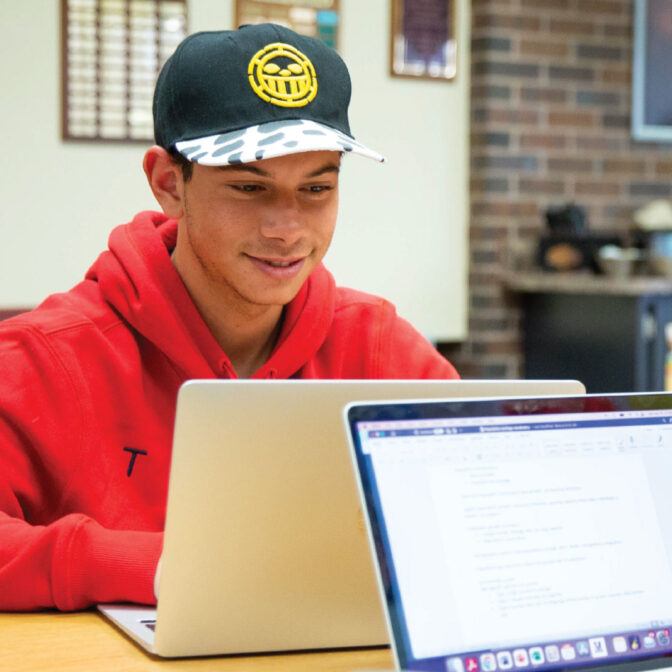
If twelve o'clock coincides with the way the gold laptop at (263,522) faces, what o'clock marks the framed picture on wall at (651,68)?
The framed picture on wall is roughly at 2 o'clock from the gold laptop.

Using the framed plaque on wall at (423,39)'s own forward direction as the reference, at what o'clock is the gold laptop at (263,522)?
The gold laptop is roughly at 12 o'clock from the framed plaque on wall.

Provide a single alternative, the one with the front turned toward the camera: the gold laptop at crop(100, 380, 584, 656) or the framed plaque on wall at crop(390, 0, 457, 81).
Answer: the framed plaque on wall

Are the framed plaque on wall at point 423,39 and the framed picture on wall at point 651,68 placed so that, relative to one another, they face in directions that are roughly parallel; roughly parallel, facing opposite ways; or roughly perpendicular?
roughly parallel

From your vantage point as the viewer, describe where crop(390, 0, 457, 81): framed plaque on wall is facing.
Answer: facing the viewer

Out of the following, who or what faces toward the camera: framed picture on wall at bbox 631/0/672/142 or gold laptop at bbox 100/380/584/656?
the framed picture on wall

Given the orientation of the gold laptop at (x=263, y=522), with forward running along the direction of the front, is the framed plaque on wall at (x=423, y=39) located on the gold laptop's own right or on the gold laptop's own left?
on the gold laptop's own right

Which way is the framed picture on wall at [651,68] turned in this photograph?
toward the camera

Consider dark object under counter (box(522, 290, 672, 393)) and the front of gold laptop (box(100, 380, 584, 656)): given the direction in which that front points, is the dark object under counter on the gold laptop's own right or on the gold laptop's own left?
on the gold laptop's own right

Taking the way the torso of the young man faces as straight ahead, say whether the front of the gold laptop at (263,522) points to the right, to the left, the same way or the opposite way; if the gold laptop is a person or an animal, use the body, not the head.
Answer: the opposite way

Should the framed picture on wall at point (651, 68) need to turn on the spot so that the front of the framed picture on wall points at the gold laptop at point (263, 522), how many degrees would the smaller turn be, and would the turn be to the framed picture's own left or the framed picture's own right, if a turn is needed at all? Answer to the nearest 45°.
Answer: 0° — it already faces it

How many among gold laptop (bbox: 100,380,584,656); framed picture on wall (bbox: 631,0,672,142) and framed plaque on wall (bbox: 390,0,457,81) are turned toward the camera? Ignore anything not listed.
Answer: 2
